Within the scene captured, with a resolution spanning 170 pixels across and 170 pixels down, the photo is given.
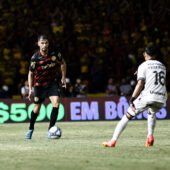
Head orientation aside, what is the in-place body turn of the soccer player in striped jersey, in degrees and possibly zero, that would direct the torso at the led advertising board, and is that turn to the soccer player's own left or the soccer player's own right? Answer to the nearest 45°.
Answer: approximately 180°

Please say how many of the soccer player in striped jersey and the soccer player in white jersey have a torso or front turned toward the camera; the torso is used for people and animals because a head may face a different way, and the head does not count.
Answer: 1

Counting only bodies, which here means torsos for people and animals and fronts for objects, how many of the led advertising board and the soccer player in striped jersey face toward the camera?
2

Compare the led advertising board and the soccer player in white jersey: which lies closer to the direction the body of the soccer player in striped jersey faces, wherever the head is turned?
the soccer player in white jersey

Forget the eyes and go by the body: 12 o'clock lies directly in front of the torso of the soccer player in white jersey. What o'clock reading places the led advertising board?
The led advertising board is roughly at 1 o'clock from the soccer player in white jersey.

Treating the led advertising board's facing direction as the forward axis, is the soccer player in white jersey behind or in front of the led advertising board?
in front

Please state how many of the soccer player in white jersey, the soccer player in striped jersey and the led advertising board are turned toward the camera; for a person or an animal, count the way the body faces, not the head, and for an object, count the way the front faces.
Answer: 2

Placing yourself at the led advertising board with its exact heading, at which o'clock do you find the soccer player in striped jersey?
The soccer player in striped jersey is roughly at 12 o'clock from the led advertising board.

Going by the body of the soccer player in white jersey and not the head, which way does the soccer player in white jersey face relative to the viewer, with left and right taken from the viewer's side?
facing away from the viewer and to the left of the viewer

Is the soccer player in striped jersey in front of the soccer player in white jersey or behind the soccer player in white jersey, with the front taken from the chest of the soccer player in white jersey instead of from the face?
in front
